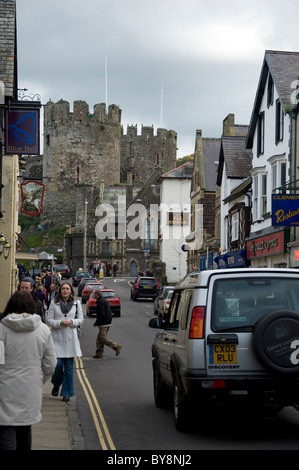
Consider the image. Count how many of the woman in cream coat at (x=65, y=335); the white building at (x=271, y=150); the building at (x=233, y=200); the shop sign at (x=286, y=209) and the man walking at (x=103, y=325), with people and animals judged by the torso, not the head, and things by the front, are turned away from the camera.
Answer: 0

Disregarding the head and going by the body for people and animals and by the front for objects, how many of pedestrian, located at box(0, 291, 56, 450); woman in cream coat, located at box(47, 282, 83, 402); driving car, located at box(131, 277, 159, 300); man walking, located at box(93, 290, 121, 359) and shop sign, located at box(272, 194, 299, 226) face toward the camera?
2

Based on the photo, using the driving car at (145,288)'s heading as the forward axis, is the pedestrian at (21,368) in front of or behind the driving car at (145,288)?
behind

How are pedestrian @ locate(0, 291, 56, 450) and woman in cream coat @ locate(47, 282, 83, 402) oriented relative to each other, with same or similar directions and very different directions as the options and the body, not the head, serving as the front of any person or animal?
very different directions

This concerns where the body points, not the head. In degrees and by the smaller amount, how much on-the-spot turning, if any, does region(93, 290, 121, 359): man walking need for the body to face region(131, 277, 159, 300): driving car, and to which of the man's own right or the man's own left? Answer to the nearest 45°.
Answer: approximately 90° to the man's own right

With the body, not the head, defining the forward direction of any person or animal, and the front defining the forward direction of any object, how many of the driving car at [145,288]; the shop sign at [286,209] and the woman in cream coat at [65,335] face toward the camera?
2

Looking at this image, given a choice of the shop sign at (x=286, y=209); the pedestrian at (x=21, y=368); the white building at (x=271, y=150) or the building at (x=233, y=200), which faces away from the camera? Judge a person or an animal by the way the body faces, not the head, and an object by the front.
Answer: the pedestrian

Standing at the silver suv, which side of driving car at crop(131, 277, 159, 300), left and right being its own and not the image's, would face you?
back

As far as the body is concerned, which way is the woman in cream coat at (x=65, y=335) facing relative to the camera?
toward the camera

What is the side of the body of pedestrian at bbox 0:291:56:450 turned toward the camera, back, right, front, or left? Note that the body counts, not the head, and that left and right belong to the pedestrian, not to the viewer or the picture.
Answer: back

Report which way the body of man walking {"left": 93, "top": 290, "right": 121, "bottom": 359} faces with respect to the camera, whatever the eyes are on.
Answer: to the viewer's left

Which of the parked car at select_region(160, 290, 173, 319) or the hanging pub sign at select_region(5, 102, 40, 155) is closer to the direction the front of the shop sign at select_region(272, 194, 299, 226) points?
the hanging pub sign

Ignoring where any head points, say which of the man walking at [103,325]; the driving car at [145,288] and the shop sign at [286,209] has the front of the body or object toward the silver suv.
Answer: the shop sign

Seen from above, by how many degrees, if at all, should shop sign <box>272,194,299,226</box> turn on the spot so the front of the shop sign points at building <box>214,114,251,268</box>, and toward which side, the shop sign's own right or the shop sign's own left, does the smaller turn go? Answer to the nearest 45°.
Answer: approximately 180°

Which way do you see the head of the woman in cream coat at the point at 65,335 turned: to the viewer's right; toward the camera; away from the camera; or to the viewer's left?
toward the camera

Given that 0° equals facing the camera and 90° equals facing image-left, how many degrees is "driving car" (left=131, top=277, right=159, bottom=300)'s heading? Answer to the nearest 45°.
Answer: approximately 180°

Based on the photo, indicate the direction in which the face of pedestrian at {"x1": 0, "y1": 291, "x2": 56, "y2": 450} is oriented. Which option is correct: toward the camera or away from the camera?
away from the camera

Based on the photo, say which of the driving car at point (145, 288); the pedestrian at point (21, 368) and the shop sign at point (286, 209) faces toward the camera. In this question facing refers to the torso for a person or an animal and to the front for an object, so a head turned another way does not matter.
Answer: the shop sign
